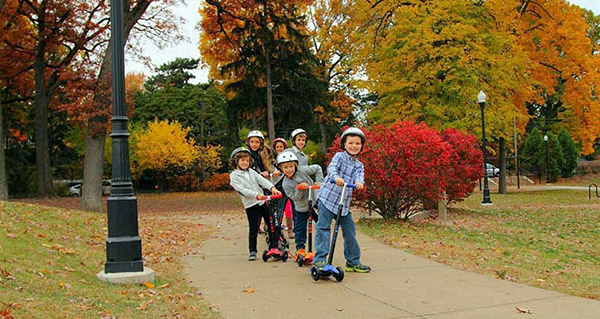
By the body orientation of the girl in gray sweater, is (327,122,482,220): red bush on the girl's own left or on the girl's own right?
on the girl's own left

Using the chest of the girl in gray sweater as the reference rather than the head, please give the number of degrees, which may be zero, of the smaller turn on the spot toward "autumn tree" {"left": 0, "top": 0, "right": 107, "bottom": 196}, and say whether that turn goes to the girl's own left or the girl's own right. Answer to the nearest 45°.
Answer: approximately 180°

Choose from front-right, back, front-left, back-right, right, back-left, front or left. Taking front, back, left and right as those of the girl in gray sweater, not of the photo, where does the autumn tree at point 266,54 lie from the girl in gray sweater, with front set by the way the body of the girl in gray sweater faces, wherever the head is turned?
back-left

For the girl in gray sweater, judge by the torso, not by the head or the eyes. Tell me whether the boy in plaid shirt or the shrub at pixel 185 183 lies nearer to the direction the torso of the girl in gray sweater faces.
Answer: the boy in plaid shirt
